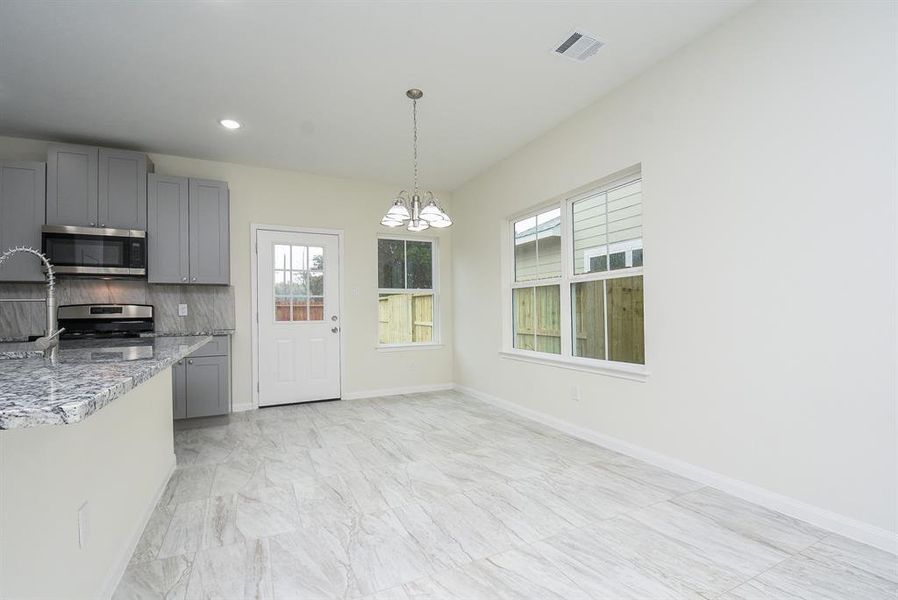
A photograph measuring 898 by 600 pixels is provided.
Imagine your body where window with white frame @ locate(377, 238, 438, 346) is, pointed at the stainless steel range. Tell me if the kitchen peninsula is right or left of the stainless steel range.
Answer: left

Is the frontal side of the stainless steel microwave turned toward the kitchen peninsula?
yes

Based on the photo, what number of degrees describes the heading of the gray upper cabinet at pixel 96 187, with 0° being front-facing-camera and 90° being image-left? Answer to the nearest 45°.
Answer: approximately 0°

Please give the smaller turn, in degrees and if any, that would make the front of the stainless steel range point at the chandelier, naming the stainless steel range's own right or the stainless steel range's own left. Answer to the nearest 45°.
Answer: approximately 45° to the stainless steel range's own left

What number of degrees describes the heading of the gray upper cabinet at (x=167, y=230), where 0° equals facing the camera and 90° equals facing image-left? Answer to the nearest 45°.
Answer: approximately 0°

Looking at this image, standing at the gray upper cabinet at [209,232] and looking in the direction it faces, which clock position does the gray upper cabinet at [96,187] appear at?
the gray upper cabinet at [96,187] is roughly at 3 o'clock from the gray upper cabinet at [209,232].

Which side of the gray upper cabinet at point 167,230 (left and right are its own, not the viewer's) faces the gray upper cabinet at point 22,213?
right

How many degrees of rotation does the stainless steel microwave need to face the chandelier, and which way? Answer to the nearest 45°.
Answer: approximately 45° to its left

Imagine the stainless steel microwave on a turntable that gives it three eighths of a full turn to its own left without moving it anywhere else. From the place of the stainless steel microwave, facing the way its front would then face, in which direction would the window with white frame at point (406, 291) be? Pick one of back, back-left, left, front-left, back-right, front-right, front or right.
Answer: front-right
